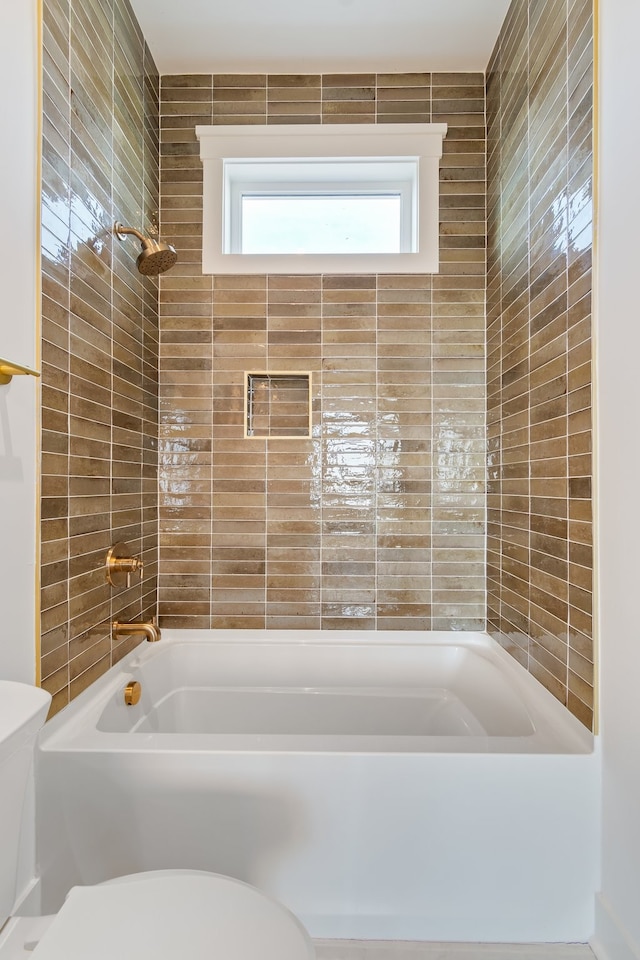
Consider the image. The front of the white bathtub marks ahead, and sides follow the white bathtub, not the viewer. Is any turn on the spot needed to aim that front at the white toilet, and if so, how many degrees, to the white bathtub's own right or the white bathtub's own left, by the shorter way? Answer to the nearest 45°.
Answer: approximately 45° to the white bathtub's own right

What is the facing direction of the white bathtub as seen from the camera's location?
facing the viewer
